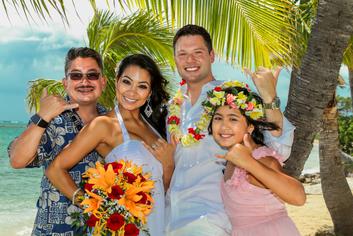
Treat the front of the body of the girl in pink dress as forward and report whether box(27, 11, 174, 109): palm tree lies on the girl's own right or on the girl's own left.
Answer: on the girl's own right

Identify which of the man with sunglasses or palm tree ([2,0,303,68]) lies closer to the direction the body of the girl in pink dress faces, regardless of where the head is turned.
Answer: the man with sunglasses

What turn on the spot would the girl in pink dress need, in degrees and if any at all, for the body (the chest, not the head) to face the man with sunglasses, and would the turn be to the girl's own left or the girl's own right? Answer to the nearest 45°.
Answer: approximately 45° to the girl's own right

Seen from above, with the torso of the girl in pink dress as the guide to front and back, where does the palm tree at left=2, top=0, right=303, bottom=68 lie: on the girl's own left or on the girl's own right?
on the girl's own right

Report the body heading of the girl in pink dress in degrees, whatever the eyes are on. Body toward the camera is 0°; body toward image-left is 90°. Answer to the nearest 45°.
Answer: approximately 45°
